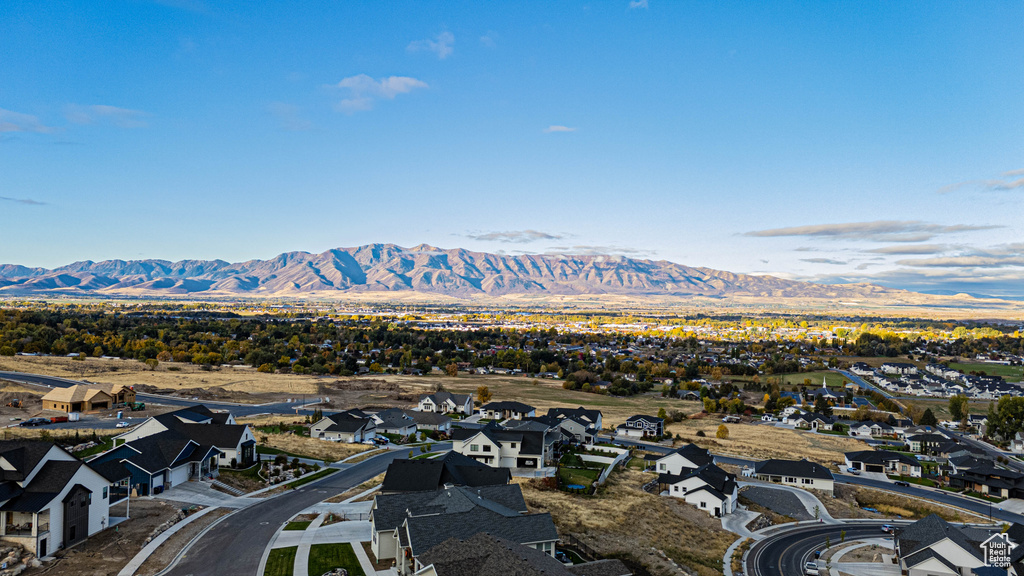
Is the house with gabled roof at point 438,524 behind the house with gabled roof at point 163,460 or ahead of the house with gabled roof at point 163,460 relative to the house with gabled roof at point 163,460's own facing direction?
ahead

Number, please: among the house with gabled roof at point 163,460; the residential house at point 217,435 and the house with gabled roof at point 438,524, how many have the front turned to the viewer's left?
1

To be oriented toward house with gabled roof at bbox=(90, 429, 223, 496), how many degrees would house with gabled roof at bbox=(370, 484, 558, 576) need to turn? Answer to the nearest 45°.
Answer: approximately 45° to its right

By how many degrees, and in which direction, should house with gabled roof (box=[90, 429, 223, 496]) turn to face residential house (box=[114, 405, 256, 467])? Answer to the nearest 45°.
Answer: approximately 90° to its left

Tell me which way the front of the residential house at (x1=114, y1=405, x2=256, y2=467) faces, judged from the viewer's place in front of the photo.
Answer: facing the viewer and to the right of the viewer

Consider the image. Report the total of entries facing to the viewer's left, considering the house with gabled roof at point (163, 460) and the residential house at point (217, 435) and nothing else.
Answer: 0

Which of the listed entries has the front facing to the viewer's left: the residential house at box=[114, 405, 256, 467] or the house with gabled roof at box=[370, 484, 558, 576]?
the house with gabled roof

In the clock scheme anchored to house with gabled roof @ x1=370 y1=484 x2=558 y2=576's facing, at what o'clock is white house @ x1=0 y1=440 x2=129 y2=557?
The white house is roughly at 12 o'clock from the house with gabled roof.

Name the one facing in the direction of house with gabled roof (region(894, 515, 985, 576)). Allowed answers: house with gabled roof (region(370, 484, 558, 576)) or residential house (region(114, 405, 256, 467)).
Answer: the residential house

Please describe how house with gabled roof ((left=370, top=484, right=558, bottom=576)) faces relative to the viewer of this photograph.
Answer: facing to the left of the viewer

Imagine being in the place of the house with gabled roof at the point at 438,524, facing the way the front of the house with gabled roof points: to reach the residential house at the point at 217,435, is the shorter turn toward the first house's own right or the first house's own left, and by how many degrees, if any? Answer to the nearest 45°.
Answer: approximately 45° to the first house's own right

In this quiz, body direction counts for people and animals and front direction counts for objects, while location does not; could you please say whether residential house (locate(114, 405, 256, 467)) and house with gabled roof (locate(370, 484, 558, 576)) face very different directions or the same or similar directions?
very different directions

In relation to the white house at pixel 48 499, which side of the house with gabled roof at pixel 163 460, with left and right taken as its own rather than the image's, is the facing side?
right

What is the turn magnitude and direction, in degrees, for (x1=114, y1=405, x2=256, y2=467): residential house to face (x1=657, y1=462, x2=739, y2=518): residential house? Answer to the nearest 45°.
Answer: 0° — it already faces it
